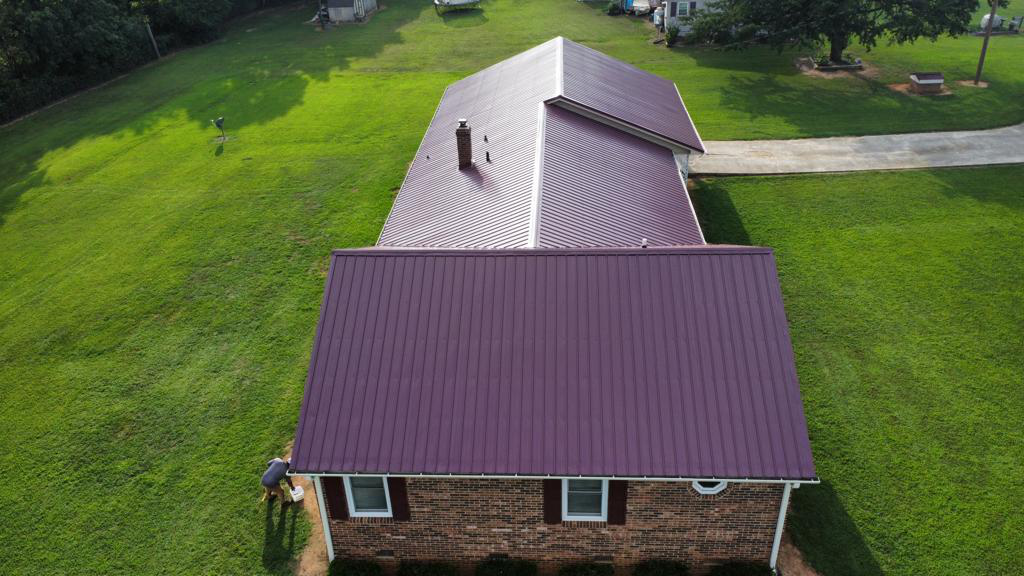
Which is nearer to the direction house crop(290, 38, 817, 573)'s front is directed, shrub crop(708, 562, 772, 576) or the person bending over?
the shrub

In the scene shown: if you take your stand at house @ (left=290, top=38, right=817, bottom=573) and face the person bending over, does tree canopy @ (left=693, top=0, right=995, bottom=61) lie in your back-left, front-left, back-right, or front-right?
back-right
